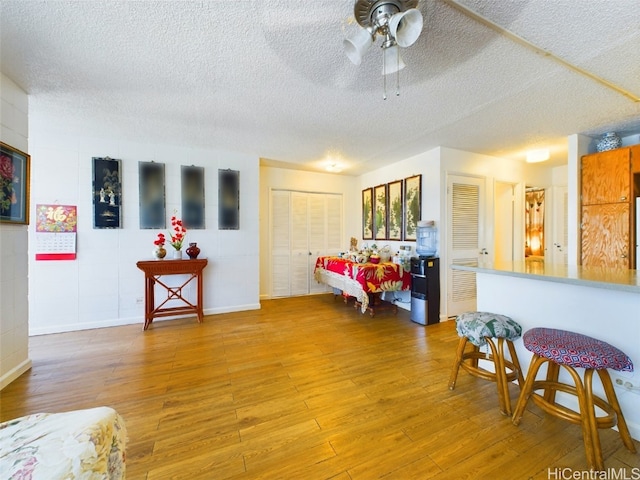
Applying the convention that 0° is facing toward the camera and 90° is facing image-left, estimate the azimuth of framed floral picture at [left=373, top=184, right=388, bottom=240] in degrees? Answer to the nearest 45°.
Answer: approximately 45°

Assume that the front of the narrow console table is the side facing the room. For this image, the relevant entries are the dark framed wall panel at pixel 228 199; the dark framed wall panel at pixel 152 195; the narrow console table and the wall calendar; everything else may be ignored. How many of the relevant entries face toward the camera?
4

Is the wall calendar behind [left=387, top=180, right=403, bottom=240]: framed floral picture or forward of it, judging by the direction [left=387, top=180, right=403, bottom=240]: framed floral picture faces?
forward

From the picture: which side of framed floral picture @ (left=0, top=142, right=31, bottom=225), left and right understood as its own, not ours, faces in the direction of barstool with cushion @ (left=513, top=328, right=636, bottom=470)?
front

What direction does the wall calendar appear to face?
toward the camera

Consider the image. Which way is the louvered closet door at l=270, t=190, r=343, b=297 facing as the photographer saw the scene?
facing the viewer and to the right of the viewer

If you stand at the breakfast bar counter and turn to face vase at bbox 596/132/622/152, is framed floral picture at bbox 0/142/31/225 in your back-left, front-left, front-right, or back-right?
back-left

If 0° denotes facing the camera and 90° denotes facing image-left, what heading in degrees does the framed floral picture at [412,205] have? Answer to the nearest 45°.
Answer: approximately 45°

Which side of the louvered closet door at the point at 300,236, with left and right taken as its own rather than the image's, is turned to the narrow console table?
right

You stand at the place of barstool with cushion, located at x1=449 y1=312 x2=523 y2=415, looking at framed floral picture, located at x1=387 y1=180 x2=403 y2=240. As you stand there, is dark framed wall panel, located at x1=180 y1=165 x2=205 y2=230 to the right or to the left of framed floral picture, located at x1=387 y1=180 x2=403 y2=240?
left

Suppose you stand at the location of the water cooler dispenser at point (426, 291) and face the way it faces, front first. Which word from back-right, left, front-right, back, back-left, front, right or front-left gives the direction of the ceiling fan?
front-left

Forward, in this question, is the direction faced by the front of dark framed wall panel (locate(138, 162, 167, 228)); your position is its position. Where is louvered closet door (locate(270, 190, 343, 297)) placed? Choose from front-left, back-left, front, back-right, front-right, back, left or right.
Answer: left

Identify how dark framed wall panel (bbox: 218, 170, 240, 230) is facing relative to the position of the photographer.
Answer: facing the viewer

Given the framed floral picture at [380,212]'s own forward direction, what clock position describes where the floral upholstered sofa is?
The floral upholstered sofa is roughly at 11 o'clock from the framed floral picture.
